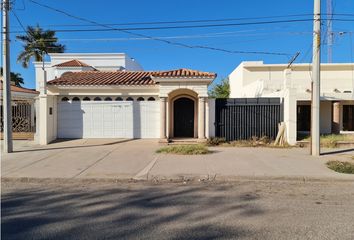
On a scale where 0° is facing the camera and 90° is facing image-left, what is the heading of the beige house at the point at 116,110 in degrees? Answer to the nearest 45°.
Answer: approximately 0°

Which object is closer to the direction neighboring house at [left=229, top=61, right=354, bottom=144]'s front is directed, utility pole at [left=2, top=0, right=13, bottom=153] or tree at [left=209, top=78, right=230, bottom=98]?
the utility pole

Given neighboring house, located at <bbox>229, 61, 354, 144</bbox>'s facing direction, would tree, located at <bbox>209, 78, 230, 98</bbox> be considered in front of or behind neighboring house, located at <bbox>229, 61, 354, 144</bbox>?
behind

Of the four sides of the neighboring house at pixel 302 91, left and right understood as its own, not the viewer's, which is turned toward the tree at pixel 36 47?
right

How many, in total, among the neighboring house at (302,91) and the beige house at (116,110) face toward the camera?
2

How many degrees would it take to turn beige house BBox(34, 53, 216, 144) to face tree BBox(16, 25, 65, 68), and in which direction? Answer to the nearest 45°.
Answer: approximately 135° to its right

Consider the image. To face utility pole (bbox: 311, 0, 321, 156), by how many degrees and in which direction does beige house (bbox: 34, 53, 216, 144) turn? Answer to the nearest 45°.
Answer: approximately 45° to its left

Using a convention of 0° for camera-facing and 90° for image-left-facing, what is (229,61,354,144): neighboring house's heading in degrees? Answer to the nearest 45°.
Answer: approximately 0°

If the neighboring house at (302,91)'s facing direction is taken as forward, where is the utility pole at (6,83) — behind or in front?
in front

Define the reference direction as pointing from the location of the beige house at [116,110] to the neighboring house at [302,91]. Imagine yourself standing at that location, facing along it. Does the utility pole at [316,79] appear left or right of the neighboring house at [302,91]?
right

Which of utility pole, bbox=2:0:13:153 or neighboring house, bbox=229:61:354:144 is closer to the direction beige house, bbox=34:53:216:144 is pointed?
the utility pole
